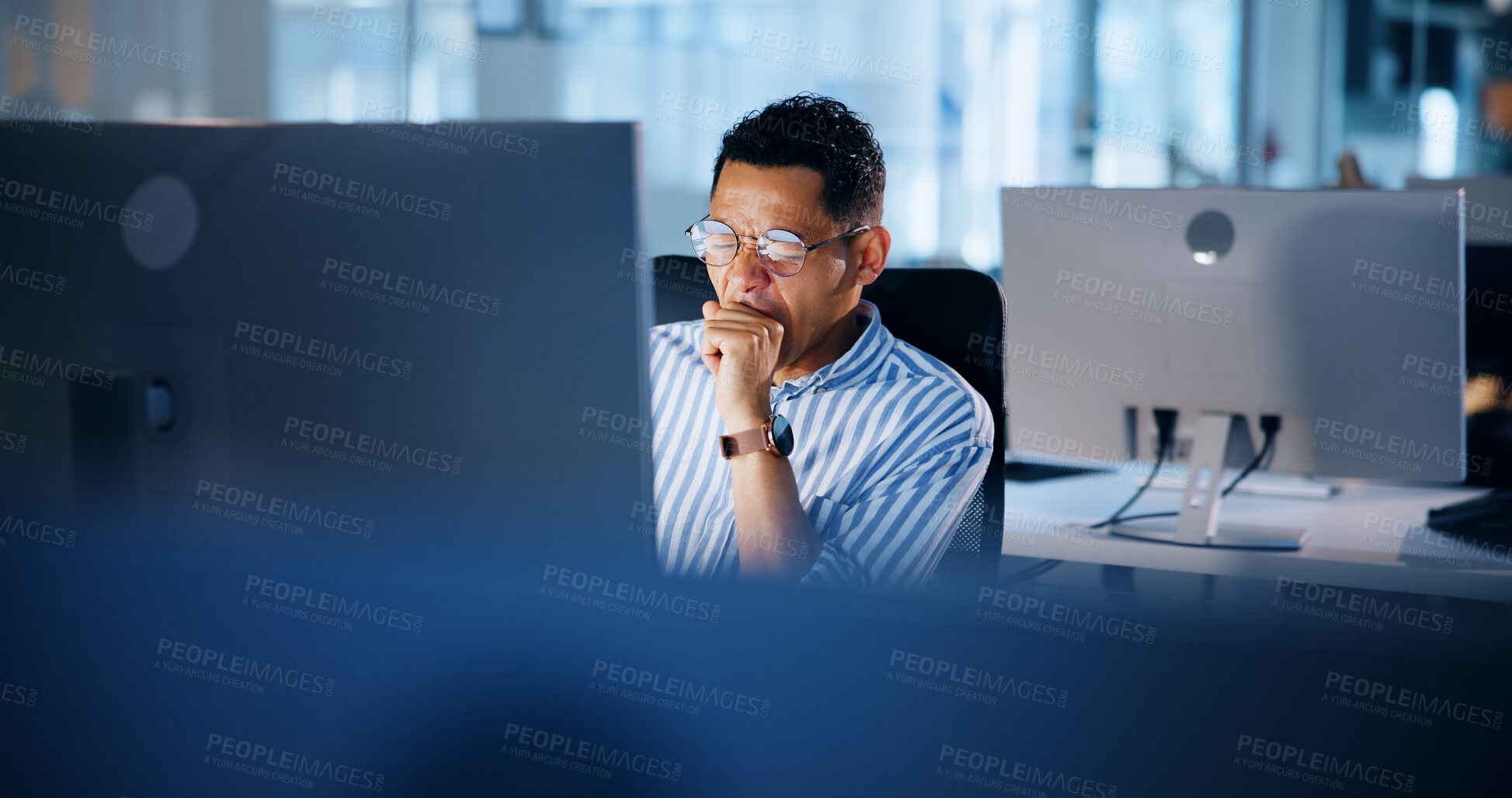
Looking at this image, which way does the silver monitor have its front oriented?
away from the camera

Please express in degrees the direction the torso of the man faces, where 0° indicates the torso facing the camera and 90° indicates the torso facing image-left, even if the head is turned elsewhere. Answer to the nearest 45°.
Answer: approximately 45°

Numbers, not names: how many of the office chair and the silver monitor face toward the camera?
1

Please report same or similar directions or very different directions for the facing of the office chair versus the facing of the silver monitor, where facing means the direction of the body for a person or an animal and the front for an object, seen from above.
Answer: very different directions

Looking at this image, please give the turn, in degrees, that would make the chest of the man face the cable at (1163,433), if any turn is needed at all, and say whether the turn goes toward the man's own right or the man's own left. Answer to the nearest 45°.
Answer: approximately 180°

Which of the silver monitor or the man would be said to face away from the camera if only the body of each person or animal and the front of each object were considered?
the silver monitor

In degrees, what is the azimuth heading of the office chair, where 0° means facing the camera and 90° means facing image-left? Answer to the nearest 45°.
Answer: approximately 0°
